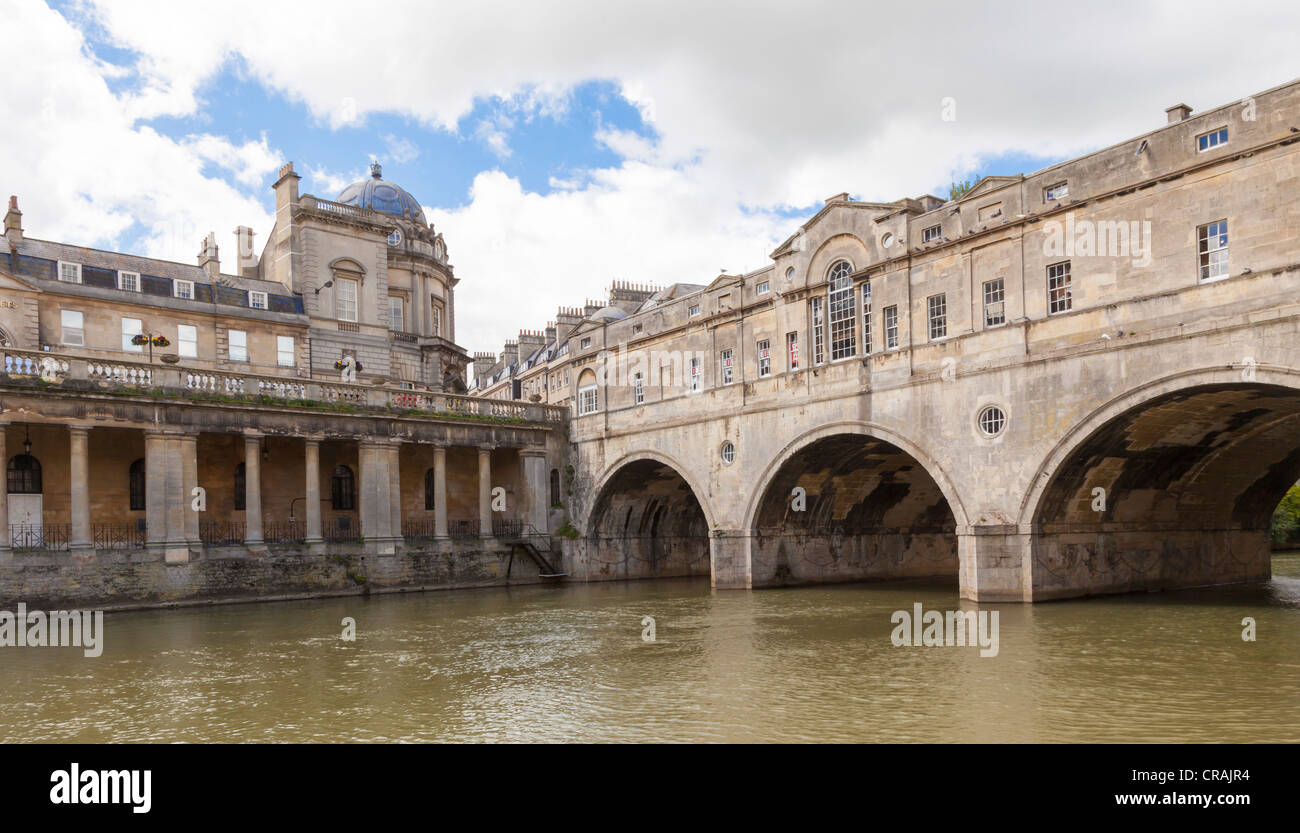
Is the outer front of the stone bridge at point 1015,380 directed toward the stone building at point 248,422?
no
